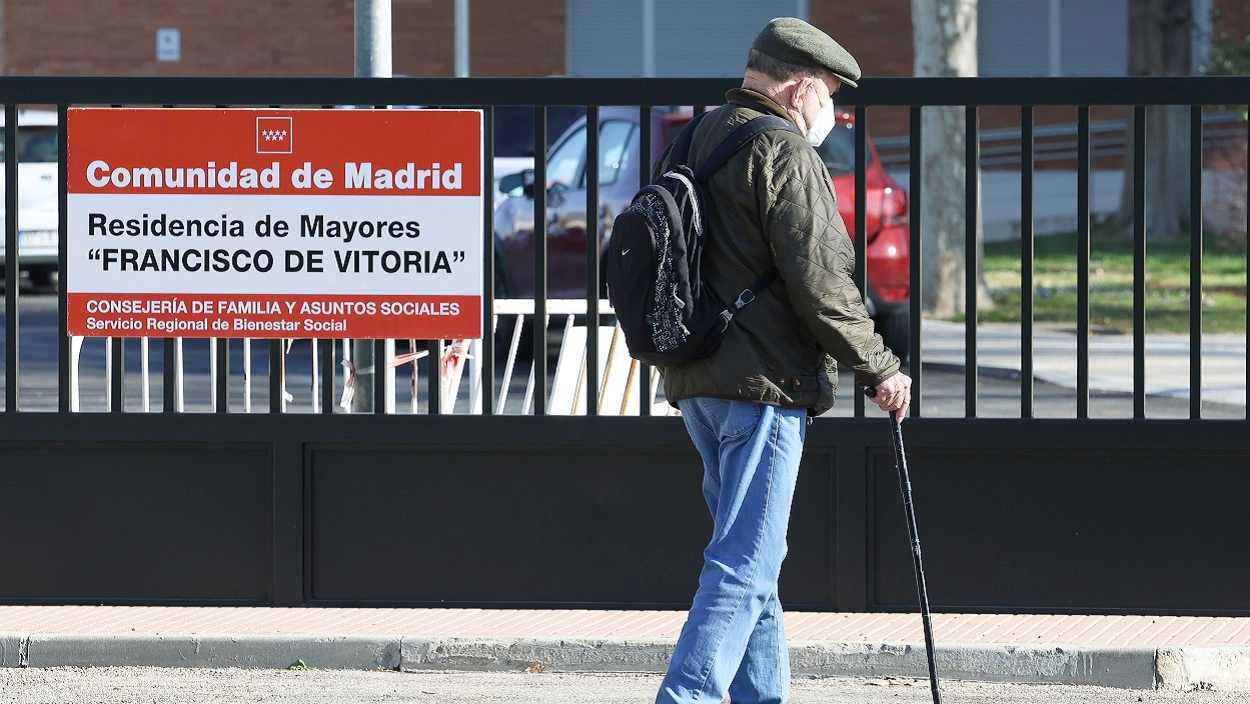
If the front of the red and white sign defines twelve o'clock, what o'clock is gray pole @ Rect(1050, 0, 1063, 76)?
The gray pole is roughly at 7 o'clock from the red and white sign.

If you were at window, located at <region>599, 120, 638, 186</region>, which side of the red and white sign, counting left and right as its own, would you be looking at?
back

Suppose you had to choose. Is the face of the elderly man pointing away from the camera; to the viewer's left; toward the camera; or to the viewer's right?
to the viewer's right

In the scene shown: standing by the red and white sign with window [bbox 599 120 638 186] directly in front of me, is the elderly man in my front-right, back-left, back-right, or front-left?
back-right

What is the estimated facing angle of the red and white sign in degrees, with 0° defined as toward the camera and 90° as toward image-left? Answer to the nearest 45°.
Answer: approximately 0°

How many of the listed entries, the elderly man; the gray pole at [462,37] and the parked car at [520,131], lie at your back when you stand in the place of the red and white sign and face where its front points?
2

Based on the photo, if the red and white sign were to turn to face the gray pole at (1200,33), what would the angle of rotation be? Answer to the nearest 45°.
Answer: approximately 135° to its left

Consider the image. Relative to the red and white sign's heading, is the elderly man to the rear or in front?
in front

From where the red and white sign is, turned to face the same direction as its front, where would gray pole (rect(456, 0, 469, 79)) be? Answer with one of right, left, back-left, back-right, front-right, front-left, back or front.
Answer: back

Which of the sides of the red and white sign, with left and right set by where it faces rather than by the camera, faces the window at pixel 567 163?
back
